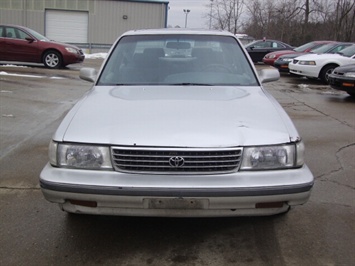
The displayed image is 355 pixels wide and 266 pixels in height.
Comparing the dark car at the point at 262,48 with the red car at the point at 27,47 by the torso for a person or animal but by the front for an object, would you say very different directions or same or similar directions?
very different directions

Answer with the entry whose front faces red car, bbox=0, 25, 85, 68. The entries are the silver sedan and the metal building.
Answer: the metal building

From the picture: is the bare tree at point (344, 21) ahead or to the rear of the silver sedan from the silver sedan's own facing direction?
to the rear

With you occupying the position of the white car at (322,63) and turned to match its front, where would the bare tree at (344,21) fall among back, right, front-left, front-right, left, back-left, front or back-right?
back-right

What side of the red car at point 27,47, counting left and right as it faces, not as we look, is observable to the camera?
right

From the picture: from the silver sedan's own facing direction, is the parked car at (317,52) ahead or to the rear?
to the rear

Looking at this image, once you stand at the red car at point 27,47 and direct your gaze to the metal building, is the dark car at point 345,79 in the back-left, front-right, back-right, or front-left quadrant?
back-right

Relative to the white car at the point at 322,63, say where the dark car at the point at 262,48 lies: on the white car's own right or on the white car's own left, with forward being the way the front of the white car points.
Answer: on the white car's own right

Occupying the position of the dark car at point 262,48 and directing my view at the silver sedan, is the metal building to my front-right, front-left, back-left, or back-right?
back-right
